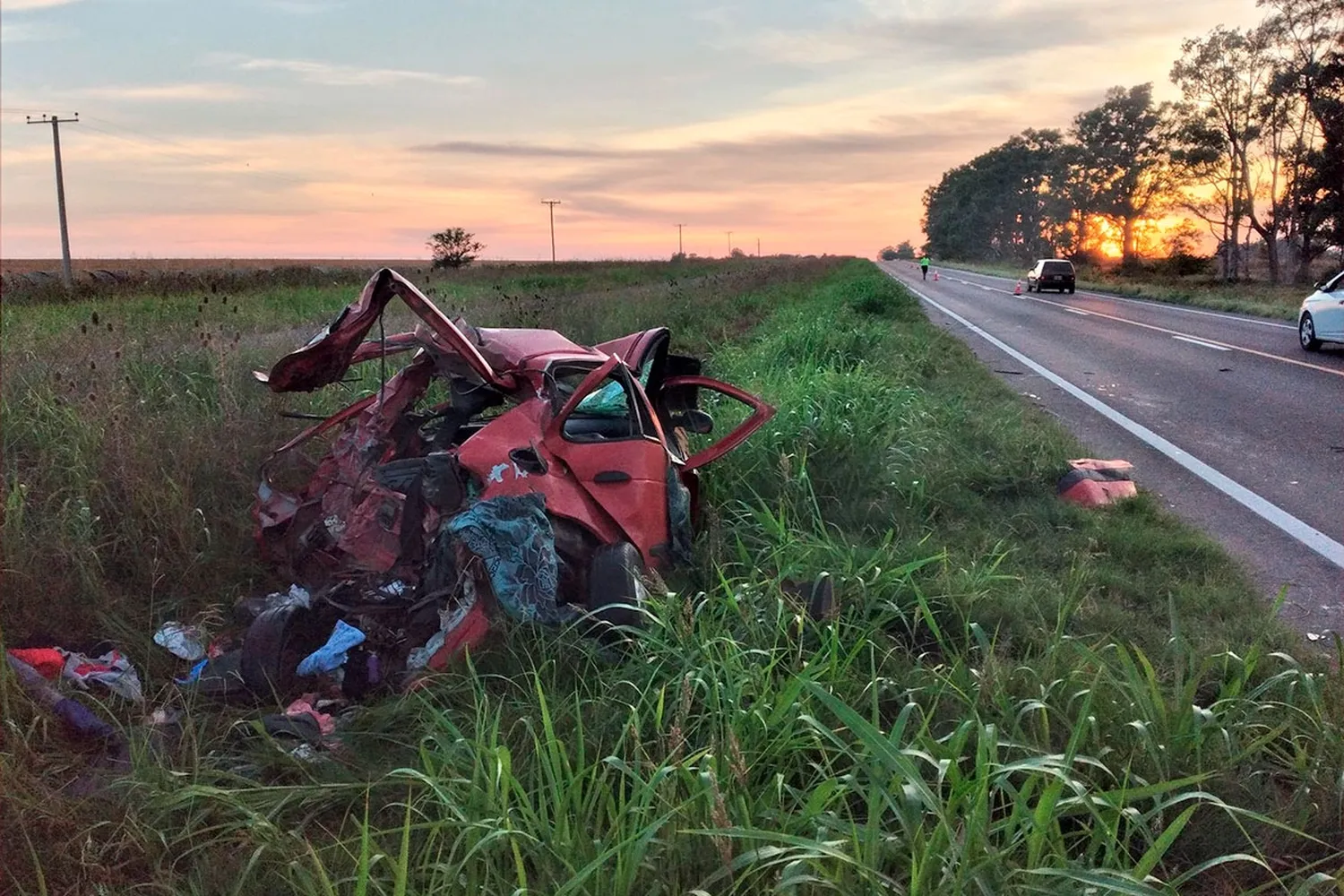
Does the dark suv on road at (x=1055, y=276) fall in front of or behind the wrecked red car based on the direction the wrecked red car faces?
in front

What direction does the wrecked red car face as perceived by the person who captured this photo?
facing away from the viewer and to the right of the viewer

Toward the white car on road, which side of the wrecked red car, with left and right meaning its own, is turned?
front
